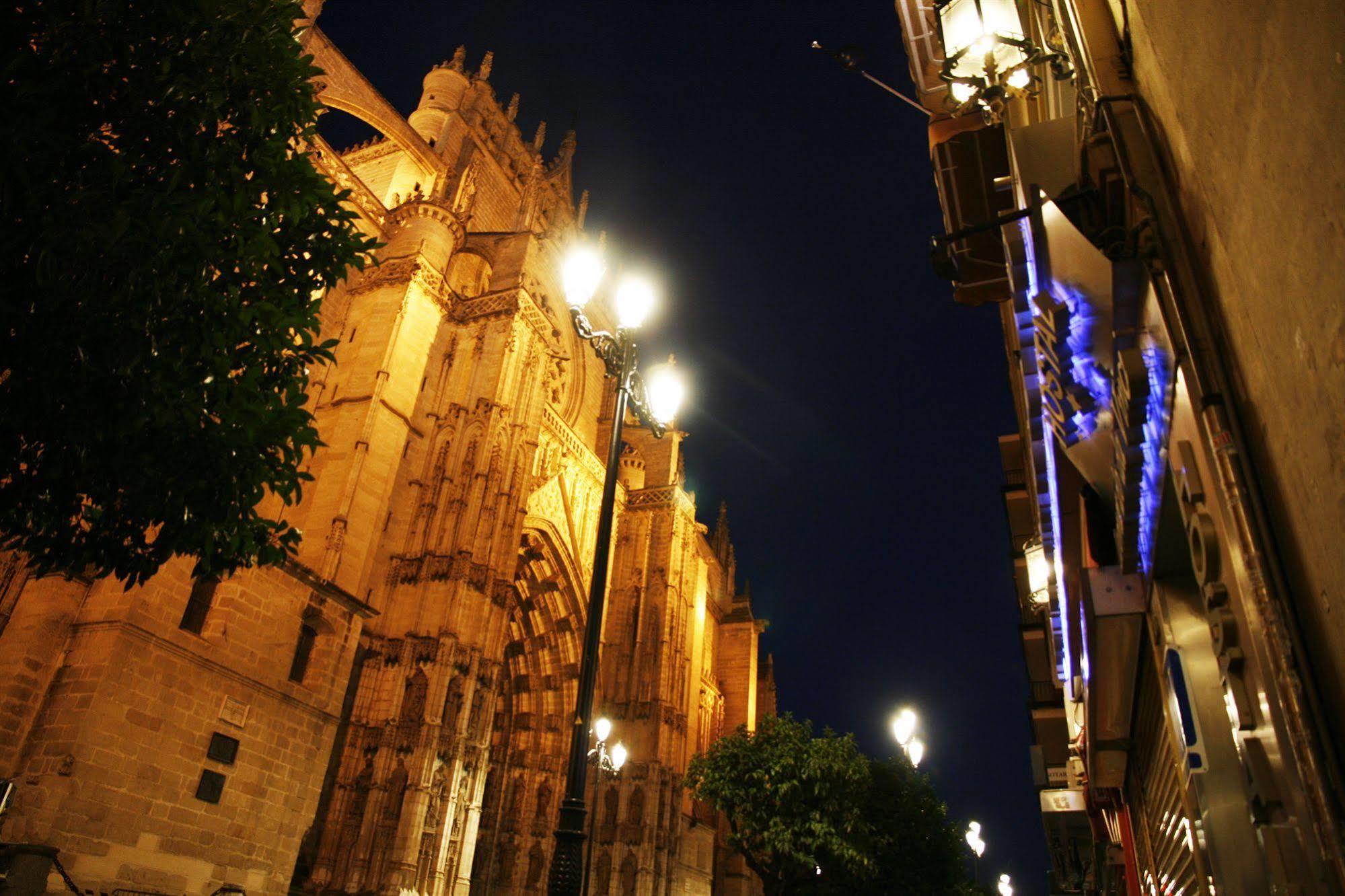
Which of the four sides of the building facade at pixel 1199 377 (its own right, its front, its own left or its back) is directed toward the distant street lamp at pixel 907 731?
right

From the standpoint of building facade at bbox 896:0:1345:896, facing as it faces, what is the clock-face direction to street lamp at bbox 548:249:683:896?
The street lamp is roughly at 1 o'clock from the building facade.

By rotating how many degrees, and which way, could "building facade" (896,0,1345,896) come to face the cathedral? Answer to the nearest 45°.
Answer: approximately 45° to its right

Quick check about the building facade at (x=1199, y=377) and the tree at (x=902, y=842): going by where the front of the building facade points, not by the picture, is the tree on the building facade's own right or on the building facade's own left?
on the building facade's own right

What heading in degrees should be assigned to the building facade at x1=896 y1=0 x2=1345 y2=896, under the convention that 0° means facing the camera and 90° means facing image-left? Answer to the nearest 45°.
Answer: approximately 90°

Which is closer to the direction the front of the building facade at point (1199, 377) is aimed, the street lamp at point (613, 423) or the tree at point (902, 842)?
the street lamp

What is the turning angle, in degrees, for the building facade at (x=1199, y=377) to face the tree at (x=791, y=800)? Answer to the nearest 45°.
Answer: approximately 45° to its right
